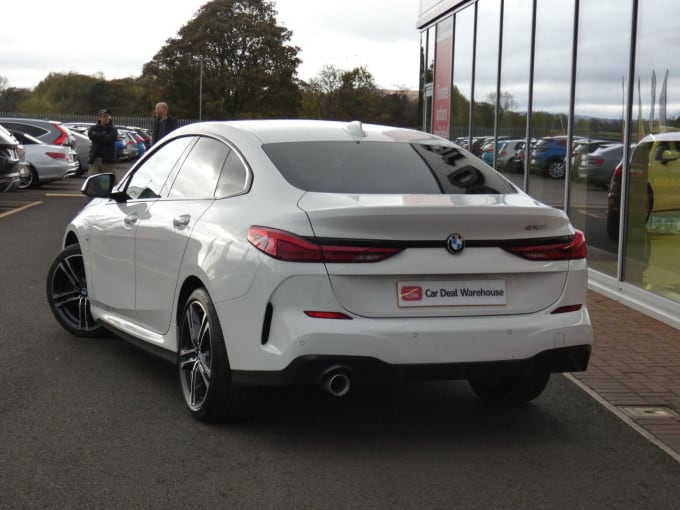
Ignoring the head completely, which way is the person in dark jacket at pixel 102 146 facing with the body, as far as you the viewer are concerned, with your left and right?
facing the viewer

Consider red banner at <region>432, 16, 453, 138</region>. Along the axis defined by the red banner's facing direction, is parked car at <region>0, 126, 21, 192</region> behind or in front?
in front

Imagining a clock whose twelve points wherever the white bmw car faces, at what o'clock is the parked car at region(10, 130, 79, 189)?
The parked car is roughly at 1 o'clock from the white bmw car.

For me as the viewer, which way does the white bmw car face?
facing away from the viewer and to the left of the viewer

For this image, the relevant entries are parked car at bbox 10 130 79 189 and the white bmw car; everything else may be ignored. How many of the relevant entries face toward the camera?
0

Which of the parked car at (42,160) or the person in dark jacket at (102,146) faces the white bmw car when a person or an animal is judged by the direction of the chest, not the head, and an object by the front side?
the person in dark jacket

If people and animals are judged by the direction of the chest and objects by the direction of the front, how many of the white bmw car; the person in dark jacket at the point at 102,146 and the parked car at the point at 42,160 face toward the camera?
1

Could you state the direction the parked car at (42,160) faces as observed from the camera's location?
facing away from the viewer and to the left of the viewer

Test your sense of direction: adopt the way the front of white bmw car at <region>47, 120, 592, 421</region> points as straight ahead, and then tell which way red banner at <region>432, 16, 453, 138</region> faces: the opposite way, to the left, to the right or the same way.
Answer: to the left

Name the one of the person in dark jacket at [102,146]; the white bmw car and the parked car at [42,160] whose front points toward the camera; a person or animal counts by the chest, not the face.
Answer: the person in dark jacket

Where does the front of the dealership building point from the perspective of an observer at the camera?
facing the viewer and to the left of the viewer

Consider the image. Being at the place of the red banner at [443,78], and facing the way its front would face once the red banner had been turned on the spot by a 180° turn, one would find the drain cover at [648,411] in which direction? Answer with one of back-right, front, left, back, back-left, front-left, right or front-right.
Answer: back-right

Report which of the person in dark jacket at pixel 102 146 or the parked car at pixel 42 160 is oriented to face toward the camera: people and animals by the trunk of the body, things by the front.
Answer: the person in dark jacket
